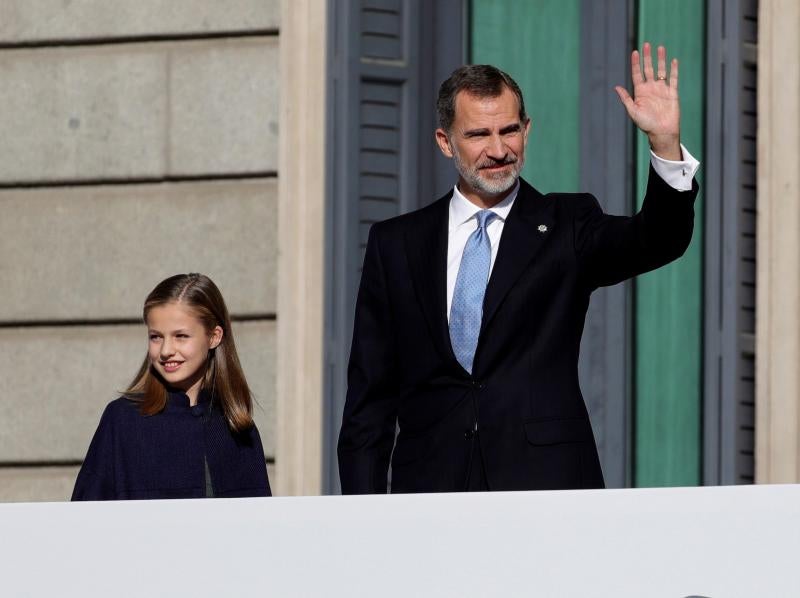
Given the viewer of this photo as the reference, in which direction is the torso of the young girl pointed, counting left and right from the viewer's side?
facing the viewer

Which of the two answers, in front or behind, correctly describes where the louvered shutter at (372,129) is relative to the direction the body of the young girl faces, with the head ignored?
behind

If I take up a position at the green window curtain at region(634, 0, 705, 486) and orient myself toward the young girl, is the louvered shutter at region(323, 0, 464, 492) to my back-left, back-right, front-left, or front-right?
front-right

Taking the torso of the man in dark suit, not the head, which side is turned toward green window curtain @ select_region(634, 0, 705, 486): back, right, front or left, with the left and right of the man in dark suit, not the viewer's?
back

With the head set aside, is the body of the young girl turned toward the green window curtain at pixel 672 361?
no

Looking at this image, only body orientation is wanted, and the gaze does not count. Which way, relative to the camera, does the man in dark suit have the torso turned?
toward the camera

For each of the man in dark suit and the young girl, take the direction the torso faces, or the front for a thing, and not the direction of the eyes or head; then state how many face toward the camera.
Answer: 2

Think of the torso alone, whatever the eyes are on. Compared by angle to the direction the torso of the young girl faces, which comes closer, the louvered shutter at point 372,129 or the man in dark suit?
the man in dark suit

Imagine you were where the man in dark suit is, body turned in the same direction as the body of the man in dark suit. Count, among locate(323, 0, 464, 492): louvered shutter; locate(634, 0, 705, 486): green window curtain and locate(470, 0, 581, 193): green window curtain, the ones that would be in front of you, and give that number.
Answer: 0

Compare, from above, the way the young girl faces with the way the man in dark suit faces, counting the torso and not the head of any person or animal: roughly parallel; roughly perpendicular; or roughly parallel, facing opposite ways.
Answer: roughly parallel

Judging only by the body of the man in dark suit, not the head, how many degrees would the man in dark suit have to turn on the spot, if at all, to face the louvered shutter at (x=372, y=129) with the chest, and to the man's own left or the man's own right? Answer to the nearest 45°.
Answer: approximately 180°

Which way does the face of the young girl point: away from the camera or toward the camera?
toward the camera

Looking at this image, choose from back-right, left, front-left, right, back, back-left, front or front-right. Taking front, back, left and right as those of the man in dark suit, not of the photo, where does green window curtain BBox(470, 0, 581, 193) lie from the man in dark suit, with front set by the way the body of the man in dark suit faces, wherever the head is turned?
back
